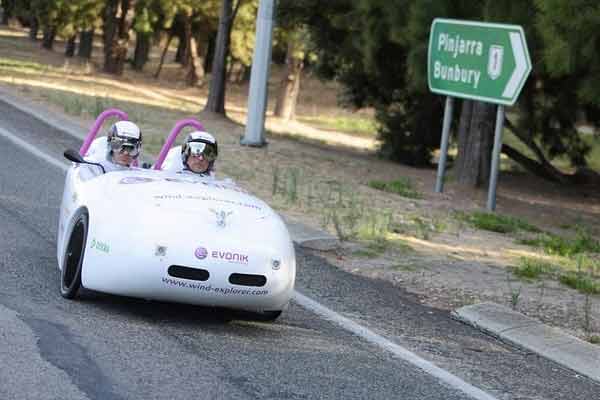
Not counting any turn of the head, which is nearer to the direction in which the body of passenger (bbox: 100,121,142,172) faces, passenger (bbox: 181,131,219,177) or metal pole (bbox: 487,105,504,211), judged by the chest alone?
the passenger

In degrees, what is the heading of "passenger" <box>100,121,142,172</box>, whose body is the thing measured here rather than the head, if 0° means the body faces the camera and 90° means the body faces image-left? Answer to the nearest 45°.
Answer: approximately 315°

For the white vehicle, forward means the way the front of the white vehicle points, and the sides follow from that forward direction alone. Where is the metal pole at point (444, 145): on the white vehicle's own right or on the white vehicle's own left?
on the white vehicle's own left

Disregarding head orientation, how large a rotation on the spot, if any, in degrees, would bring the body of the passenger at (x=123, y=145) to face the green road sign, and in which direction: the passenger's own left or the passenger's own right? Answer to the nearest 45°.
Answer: approximately 90° to the passenger's own left

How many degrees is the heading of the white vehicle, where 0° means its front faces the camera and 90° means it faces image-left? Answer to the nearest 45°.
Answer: approximately 315°

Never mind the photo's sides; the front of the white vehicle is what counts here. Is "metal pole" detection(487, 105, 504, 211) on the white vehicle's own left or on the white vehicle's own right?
on the white vehicle's own left

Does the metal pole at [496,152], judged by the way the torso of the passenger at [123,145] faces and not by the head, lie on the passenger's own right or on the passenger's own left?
on the passenger's own left

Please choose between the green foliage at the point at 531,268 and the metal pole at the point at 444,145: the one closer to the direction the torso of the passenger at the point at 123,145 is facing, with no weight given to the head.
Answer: the green foliage
